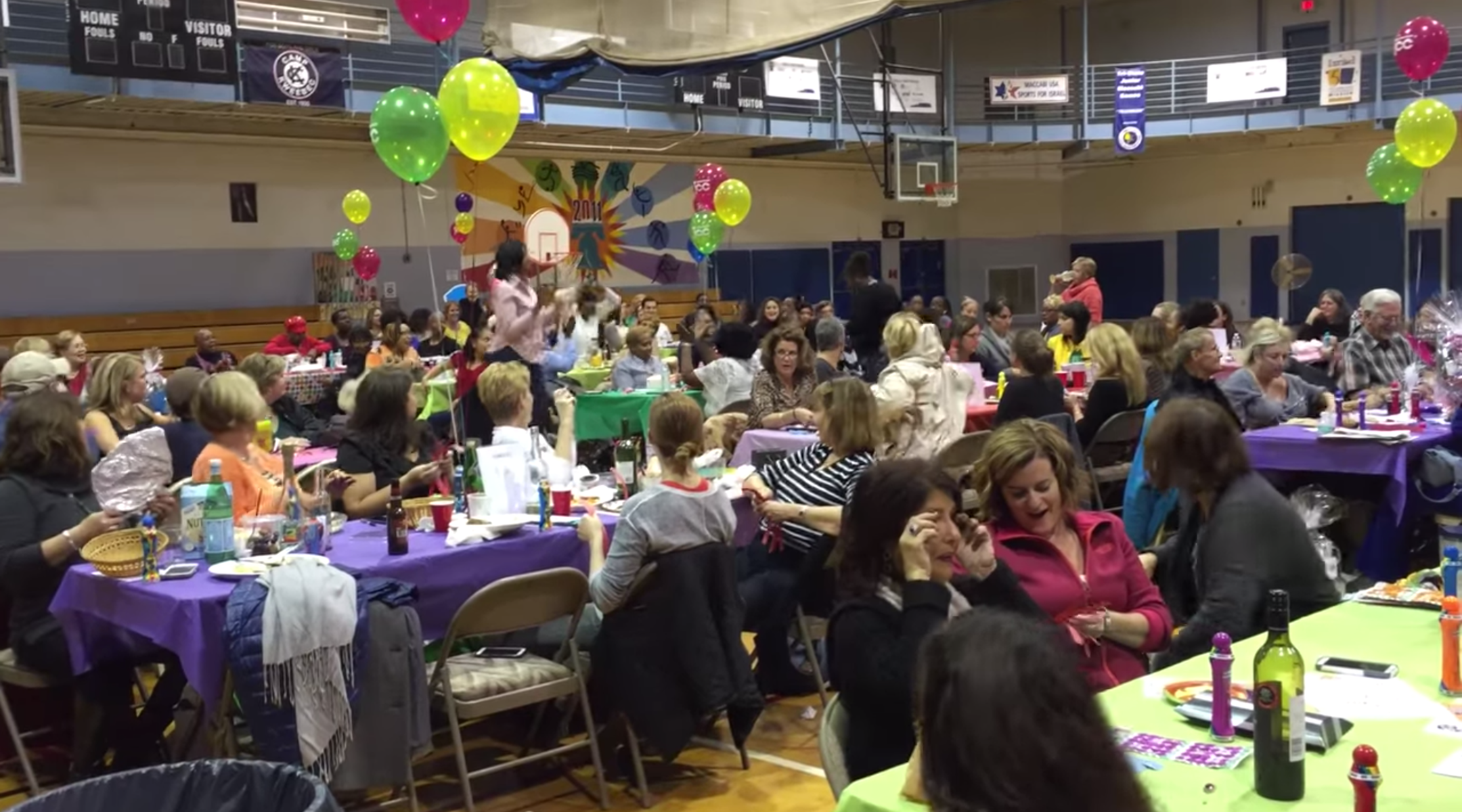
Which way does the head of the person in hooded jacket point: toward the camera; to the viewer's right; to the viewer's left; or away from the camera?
away from the camera

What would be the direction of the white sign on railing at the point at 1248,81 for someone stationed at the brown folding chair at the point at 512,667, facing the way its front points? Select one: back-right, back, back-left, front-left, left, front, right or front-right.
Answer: right

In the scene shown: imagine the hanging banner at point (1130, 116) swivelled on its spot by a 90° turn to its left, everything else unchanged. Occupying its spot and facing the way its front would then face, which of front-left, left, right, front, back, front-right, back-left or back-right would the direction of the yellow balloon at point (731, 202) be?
back-right

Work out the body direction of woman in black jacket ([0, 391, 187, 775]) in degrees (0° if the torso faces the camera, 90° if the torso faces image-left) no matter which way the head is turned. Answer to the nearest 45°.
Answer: approximately 270°

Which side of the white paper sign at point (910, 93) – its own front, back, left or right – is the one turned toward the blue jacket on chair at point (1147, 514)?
front

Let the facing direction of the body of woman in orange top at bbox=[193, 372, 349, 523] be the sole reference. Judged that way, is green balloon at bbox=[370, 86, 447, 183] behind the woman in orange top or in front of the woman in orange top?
in front

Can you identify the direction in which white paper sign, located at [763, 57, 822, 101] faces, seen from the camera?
facing the viewer

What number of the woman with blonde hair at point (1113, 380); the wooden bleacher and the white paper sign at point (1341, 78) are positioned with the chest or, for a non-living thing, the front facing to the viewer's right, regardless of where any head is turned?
0

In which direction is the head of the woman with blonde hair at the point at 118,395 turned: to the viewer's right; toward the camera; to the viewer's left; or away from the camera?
to the viewer's right

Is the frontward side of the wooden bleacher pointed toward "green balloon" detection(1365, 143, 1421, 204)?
no

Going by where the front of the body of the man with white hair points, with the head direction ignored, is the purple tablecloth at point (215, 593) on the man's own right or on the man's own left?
on the man's own right

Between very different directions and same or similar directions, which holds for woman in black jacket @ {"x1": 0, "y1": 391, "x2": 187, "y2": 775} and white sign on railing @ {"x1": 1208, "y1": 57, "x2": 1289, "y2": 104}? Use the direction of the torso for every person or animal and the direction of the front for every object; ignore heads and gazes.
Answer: very different directions

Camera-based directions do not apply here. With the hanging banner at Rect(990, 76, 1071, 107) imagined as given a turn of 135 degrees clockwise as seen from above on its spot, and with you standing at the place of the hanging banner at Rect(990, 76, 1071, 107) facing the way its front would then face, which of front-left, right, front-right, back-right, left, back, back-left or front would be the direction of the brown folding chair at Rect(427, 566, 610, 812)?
back-left

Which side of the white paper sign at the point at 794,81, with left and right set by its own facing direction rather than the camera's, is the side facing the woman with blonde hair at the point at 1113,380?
front

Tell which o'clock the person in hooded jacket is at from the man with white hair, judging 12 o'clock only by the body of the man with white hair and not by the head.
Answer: The person in hooded jacket is roughly at 3 o'clock from the man with white hair.

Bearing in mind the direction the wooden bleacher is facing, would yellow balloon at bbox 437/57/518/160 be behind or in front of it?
in front
